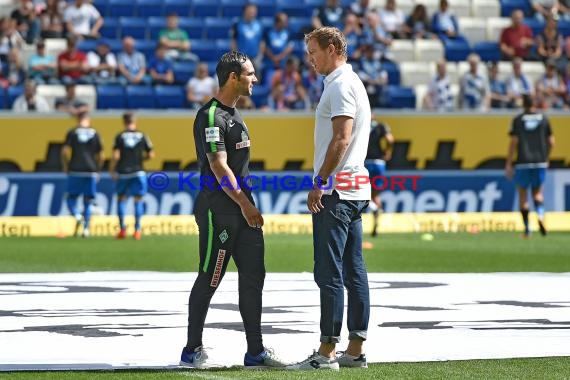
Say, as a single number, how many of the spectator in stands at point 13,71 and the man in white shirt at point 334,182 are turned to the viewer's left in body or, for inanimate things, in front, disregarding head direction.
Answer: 1

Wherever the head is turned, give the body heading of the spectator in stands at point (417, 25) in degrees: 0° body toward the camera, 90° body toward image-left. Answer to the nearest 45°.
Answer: approximately 0°

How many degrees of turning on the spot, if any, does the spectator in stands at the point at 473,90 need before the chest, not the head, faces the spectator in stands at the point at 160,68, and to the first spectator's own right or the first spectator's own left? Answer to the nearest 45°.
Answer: approximately 90° to the first spectator's own right

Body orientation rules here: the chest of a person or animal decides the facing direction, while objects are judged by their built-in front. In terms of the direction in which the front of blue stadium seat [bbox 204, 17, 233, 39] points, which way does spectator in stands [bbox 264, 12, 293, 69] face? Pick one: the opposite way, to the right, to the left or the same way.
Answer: the same way

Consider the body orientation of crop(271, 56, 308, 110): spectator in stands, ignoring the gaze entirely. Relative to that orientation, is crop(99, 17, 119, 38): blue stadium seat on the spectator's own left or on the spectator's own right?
on the spectator's own right

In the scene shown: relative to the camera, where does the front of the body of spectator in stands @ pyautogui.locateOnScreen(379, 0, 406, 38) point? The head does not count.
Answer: toward the camera

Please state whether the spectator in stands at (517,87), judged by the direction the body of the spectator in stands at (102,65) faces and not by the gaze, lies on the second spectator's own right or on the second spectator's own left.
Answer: on the second spectator's own left

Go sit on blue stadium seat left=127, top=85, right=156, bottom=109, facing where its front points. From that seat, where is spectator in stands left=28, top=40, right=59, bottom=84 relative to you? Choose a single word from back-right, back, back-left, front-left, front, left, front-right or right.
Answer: right

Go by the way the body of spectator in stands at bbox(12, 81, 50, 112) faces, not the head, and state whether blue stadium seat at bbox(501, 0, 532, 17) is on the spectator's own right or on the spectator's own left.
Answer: on the spectator's own left

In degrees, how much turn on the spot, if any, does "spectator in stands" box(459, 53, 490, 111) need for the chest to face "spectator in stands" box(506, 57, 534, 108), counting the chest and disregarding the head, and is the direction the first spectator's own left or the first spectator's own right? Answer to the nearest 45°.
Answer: approximately 135° to the first spectator's own left

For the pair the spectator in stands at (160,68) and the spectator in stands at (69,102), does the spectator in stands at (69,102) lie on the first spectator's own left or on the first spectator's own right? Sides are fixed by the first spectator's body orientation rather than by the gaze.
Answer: on the first spectator's own right

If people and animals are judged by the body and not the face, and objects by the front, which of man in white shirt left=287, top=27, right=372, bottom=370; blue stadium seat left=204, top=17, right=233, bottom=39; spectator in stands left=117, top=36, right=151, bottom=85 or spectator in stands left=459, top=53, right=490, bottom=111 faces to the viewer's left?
the man in white shirt

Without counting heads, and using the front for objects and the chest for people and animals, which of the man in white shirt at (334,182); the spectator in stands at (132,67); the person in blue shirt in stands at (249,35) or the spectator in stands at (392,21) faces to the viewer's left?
the man in white shirt

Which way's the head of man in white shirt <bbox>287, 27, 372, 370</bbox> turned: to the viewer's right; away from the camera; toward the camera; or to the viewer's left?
to the viewer's left

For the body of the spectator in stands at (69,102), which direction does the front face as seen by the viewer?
toward the camera
